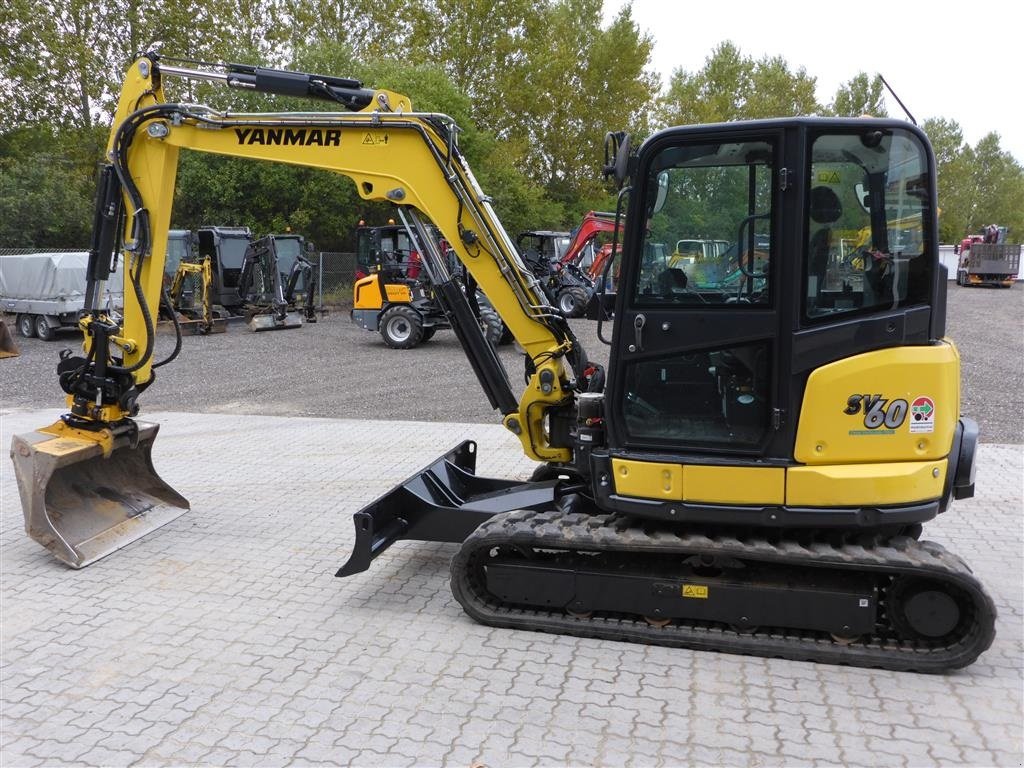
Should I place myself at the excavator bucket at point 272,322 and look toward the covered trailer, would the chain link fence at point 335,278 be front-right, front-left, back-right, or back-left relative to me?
back-right

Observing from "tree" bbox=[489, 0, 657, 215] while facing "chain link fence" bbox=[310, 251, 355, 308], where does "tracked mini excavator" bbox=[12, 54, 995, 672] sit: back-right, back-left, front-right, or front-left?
front-left

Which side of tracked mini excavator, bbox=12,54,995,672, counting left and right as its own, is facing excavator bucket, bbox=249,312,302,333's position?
right

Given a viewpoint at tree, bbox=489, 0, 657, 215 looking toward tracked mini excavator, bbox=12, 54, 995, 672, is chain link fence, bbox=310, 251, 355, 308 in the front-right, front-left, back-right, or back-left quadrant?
front-right

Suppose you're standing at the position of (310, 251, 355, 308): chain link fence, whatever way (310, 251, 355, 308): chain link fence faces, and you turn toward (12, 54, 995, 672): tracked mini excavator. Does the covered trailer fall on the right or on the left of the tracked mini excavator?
right

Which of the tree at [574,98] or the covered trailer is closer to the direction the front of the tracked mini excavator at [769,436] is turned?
the covered trailer

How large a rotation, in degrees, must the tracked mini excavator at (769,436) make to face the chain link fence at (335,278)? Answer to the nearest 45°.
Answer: approximately 90° to its right

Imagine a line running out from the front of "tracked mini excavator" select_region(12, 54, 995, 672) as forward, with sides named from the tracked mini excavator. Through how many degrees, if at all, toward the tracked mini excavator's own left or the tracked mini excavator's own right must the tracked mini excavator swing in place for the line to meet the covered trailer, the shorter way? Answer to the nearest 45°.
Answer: approximately 45° to the tracked mini excavator's own right

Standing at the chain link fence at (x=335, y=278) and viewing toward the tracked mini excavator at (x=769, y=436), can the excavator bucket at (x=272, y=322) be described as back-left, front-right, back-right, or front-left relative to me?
front-right

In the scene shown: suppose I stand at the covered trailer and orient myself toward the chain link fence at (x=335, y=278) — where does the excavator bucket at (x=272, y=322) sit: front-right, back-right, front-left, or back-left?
front-right

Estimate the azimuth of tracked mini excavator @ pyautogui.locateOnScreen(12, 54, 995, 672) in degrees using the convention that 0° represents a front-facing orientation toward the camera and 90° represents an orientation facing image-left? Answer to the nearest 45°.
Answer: approximately 90°

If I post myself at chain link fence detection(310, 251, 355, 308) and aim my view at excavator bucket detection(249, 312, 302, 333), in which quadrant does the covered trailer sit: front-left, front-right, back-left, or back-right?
front-right

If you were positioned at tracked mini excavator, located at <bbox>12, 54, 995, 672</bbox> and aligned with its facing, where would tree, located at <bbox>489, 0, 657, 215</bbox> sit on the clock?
The tree is roughly at 3 o'clock from the tracked mini excavator.
